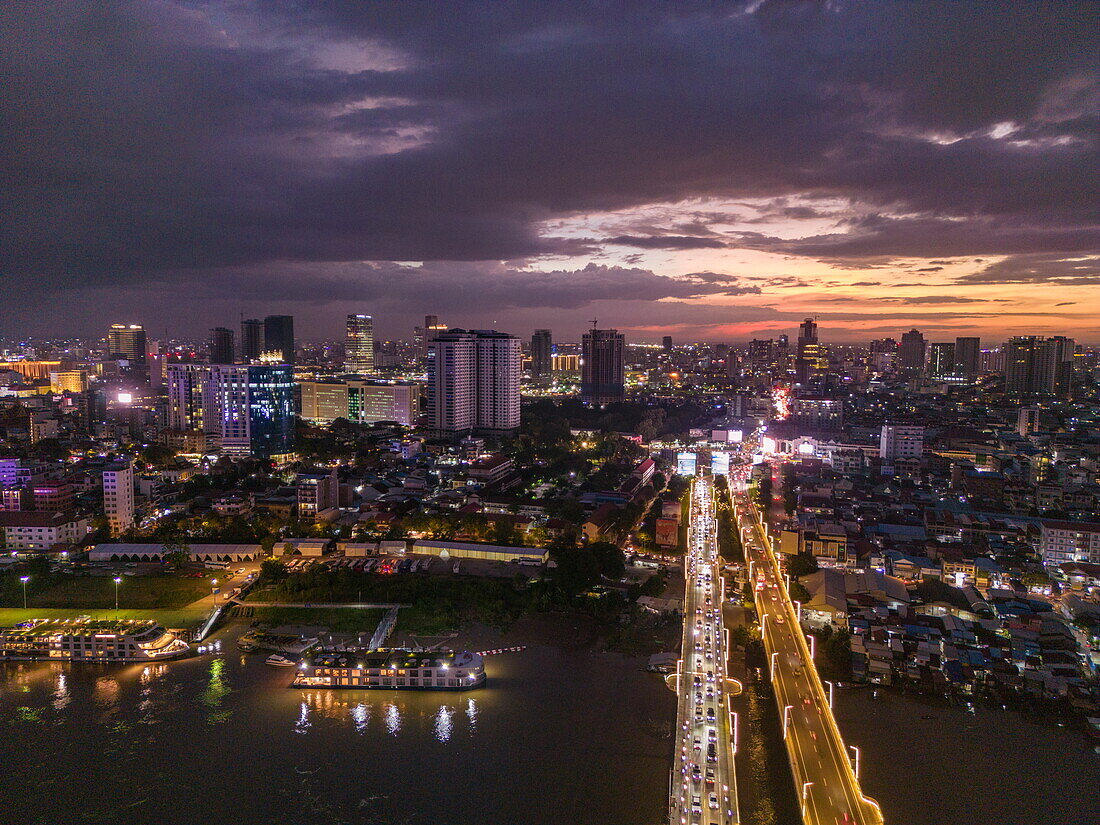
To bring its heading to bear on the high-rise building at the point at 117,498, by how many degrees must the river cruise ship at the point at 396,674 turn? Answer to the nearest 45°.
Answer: approximately 135° to its left

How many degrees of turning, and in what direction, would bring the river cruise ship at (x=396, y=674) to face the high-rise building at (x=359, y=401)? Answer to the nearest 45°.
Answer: approximately 90° to its left

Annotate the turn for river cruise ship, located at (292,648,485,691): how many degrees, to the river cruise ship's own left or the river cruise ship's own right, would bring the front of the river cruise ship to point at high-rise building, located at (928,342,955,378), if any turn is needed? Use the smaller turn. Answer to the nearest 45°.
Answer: approximately 45° to the river cruise ship's own left

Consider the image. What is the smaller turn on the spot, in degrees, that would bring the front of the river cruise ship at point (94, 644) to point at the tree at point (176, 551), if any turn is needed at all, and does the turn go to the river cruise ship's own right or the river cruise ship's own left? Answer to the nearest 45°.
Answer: approximately 90° to the river cruise ship's own left

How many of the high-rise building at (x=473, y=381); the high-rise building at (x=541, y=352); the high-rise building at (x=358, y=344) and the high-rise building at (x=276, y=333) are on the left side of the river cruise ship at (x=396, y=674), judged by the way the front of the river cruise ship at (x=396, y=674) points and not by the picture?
4

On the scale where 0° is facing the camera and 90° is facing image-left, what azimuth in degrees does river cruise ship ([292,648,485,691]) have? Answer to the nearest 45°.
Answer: approximately 270°

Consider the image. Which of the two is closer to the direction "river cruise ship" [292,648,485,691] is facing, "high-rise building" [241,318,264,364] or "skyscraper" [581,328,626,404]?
the skyscraper

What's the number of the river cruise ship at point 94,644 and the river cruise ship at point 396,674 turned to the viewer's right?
2

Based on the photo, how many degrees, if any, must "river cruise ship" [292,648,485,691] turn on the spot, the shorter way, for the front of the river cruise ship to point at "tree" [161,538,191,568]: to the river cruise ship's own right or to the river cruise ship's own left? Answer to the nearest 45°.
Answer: approximately 135° to the river cruise ship's own left

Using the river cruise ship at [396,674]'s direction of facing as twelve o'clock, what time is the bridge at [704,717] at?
The bridge is roughly at 1 o'clock from the river cruise ship.

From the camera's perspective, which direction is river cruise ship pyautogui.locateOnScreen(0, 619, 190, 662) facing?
to the viewer's right
